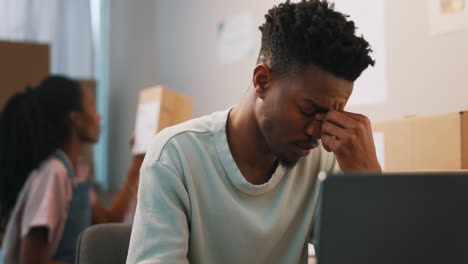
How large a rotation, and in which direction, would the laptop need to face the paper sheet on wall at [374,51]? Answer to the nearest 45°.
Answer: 0° — it already faces it

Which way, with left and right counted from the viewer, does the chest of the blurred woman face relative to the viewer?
facing to the right of the viewer

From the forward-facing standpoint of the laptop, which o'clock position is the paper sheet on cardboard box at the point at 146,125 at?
The paper sheet on cardboard box is roughly at 11 o'clock from the laptop.

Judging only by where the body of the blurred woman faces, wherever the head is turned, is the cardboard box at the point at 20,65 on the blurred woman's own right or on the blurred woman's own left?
on the blurred woman's own left

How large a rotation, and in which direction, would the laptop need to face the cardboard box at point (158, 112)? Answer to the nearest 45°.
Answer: approximately 45° to its left

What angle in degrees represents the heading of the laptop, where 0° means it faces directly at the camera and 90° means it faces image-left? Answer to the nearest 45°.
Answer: approximately 180°

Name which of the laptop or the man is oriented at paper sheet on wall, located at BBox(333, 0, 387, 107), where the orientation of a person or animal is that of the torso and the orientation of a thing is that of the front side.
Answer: the laptop

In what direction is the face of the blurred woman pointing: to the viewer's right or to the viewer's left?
to the viewer's right
